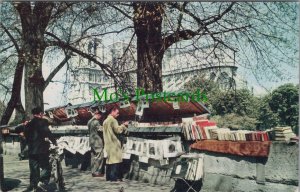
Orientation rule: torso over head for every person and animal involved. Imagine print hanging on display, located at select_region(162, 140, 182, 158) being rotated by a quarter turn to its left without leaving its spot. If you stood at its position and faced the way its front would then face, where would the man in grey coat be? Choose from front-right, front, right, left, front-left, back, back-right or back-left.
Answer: back-left

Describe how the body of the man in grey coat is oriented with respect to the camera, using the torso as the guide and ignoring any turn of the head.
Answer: to the viewer's right

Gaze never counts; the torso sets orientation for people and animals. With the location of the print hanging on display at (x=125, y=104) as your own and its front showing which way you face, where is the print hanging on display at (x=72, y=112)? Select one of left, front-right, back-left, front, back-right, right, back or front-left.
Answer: back-right
